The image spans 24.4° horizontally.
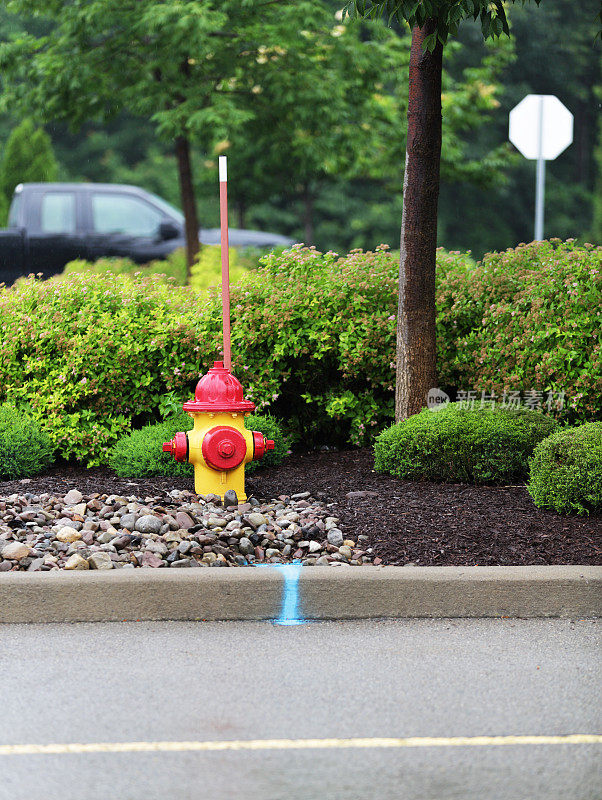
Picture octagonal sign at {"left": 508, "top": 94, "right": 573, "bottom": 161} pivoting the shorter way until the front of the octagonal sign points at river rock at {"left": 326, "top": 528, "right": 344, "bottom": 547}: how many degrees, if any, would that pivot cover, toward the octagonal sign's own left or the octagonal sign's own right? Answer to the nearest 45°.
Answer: approximately 180°

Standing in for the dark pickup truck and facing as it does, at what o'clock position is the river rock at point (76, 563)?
The river rock is roughly at 3 o'clock from the dark pickup truck.

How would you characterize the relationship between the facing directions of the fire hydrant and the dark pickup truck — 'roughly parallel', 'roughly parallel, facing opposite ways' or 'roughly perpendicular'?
roughly perpendicular

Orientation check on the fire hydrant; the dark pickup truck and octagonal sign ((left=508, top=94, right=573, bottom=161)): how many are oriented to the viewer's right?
1

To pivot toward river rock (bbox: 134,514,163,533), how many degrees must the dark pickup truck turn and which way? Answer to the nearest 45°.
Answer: approximately 90° to its right

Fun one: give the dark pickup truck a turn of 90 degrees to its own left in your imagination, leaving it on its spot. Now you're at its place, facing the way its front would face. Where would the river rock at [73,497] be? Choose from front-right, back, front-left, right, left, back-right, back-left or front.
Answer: back

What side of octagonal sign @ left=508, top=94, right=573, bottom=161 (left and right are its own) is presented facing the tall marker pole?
back

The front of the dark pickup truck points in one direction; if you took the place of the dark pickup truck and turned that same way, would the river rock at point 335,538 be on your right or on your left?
on your right

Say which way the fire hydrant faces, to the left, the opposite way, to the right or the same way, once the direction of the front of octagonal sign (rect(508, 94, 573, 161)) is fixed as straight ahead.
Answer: the opposite way

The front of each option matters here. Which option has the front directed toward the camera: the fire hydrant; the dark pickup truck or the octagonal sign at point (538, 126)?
the fire hydrant

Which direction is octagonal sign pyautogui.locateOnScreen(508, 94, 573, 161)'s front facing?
away from the camera

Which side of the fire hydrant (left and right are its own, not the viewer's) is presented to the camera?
front

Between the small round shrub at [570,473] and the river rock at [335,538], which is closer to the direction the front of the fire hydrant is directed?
the river rock

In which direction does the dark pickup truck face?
to the viewer's right

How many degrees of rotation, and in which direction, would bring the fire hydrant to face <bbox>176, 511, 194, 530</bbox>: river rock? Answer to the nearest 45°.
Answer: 0° — it already faces it
